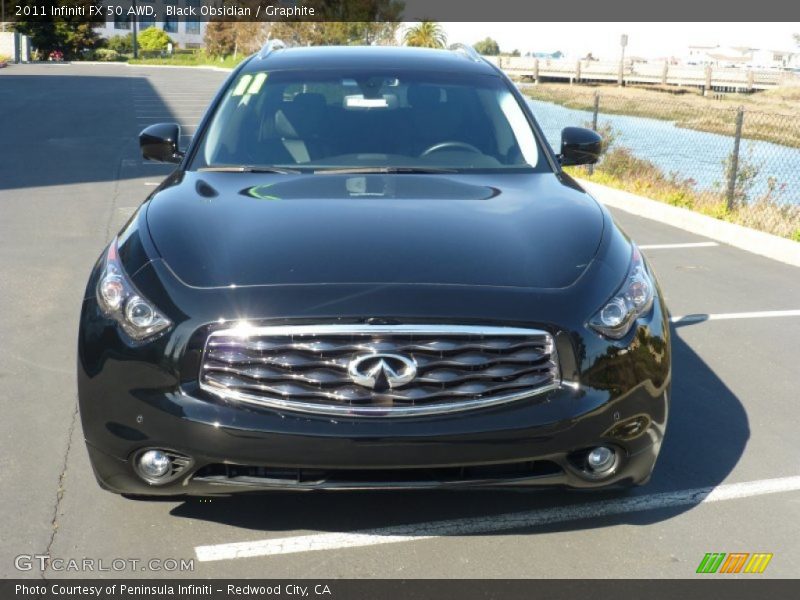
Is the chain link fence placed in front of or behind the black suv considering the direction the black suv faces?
behind

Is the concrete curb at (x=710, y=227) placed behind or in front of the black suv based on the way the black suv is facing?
behind

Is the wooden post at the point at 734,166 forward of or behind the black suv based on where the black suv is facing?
behind

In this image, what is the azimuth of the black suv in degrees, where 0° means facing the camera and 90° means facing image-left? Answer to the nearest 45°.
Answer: approximately 0°
